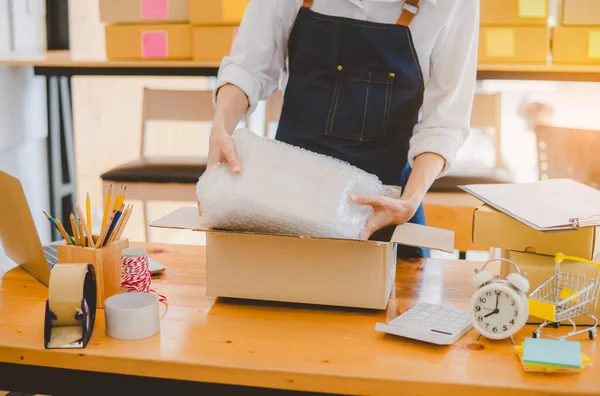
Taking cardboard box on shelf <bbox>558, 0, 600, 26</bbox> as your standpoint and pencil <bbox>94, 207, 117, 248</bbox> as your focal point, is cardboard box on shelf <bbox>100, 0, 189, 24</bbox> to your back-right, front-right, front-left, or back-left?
front-right

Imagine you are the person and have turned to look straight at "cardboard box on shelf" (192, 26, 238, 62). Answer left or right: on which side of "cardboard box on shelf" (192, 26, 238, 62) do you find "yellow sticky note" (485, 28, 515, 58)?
right

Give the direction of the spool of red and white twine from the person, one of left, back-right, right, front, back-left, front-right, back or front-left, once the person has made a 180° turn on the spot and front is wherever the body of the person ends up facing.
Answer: back-left

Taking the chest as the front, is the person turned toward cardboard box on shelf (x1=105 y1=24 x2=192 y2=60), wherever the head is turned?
no

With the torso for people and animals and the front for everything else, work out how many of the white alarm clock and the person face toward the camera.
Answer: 2

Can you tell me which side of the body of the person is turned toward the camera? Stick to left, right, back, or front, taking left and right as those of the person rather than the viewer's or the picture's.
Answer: front

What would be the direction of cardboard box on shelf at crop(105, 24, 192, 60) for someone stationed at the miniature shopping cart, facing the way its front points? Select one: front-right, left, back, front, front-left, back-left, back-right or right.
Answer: right

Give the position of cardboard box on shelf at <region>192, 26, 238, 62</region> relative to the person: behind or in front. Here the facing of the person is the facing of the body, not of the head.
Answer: behind

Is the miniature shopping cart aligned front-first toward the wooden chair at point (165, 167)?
no

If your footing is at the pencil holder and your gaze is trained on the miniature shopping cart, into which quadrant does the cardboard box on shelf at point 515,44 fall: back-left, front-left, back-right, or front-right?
front-left

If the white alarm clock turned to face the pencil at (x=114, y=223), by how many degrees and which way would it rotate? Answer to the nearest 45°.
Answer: approximately 90° to its right

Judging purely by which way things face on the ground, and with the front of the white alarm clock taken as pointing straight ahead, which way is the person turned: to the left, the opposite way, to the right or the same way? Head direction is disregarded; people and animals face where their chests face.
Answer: the same way

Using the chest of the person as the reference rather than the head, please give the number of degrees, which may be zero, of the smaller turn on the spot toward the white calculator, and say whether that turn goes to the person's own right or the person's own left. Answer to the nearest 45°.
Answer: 0° — they already face it

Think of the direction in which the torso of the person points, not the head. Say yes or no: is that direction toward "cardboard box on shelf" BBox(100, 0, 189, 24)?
no

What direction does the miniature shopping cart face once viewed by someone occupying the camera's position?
facing the viewer and to the left of the viewer
